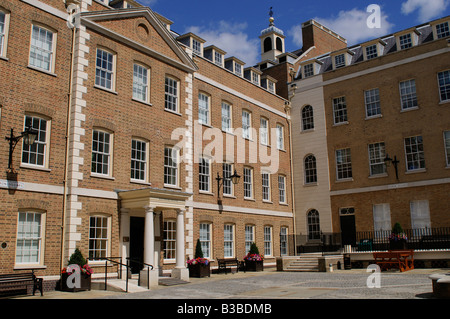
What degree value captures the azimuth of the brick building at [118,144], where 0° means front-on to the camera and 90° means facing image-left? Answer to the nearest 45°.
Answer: approximately 315°

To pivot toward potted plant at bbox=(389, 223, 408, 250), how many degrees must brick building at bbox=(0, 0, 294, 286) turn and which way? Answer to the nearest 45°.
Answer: approximately 45° to its left

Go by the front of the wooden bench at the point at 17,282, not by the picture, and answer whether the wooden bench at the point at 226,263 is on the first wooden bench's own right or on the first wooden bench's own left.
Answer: on the first wooden bench's own left

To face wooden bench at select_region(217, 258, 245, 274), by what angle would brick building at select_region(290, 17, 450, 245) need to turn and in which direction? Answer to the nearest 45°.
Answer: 0° — it already faces it

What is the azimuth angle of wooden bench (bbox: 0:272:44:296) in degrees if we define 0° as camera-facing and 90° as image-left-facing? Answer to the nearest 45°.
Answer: approximately 315°

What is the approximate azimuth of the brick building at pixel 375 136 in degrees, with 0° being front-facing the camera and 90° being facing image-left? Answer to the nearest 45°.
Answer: approximately 45°
